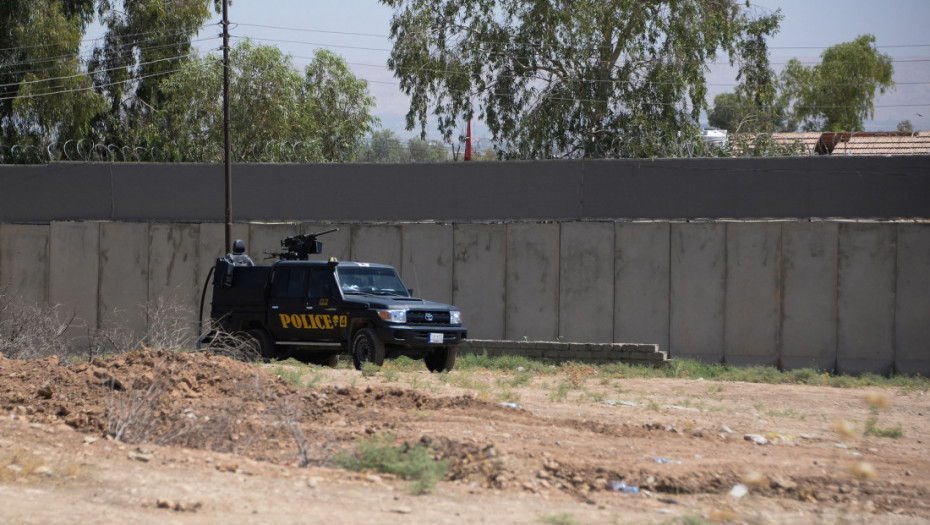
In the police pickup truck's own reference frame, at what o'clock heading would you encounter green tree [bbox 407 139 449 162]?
The green tree is roughly at 8 o'clock from the police pickup truck.

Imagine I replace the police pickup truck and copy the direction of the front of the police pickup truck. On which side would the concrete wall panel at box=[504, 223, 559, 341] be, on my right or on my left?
on my left

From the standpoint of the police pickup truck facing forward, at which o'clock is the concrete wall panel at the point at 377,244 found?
The concrete wall panel is roughly at 8 o'clock from the police pickup truck.

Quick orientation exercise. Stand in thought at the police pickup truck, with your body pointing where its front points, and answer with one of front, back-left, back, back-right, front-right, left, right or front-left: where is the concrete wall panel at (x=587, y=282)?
left

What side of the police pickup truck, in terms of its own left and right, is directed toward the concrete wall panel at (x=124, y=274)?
back

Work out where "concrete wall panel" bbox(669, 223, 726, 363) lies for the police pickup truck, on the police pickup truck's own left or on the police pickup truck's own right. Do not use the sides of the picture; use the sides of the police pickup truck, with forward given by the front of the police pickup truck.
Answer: on the police pickup truck's own left

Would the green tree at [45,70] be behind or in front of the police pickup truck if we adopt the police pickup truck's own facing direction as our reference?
behind

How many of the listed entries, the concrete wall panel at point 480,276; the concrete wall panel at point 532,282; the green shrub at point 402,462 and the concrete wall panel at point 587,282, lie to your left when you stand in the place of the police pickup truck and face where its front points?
3

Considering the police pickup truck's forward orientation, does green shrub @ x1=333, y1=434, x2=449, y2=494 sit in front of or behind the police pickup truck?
in front

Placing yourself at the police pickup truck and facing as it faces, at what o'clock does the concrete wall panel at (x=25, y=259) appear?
The concrete wall panel is roughly at 6 o'clock from the police pickup truck.

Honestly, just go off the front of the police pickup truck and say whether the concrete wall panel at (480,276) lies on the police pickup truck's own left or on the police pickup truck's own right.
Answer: on the police pickup truck's own left

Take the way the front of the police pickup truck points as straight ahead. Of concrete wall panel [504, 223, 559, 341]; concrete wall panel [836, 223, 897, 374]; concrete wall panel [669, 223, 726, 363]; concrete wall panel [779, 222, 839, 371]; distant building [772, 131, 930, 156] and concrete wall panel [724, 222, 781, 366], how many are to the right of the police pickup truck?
0

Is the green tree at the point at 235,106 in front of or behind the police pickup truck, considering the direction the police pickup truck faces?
behind

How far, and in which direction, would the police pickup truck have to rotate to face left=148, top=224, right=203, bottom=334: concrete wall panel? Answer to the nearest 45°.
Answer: approximately 180°

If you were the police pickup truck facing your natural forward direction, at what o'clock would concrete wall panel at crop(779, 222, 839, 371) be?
The concrete wall panel is roughly at 10 o'clock from the police pickup truck.

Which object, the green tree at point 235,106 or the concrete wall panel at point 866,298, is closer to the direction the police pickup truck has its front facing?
the concrete wall panel

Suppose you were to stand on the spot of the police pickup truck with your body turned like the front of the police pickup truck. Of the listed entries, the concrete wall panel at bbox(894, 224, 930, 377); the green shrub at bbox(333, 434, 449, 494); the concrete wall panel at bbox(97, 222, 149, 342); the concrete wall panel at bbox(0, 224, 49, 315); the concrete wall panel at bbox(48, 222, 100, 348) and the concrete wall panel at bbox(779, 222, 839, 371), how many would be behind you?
3

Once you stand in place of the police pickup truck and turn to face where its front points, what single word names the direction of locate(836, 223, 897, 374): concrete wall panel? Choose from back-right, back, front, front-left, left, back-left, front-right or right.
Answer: front-left
